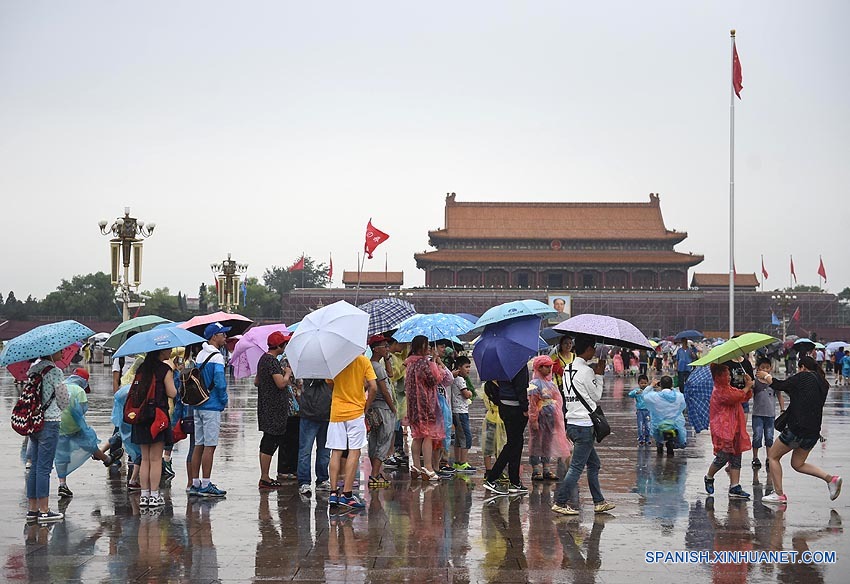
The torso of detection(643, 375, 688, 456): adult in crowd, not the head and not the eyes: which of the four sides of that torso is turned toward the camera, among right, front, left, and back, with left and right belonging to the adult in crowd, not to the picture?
back

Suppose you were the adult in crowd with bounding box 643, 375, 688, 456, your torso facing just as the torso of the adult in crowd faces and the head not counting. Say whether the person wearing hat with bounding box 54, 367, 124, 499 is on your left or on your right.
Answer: on your left

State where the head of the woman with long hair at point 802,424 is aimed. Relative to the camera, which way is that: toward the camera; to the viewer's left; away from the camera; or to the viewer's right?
to the viewer's left

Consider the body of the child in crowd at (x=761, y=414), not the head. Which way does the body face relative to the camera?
toward the camera

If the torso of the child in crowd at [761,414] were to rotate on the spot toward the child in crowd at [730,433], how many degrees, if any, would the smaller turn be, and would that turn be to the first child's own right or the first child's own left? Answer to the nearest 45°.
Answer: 0° — they already face them

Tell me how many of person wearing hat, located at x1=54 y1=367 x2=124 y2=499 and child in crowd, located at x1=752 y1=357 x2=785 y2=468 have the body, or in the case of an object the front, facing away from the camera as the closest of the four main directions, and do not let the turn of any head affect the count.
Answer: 0

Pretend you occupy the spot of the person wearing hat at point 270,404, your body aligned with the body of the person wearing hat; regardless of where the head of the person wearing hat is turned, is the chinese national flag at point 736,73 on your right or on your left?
on your left

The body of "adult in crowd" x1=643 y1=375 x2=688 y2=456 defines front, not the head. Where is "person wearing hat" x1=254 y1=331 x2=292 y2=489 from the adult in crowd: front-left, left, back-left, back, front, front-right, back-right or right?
back-left

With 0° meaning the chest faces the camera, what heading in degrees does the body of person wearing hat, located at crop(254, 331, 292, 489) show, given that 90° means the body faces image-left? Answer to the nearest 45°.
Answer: approximately 270°

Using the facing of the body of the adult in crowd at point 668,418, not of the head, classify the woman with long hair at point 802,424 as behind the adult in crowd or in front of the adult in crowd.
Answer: behind

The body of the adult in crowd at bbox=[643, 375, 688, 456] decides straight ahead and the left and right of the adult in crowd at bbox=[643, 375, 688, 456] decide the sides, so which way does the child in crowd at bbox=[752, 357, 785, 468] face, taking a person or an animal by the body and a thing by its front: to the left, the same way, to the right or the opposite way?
the opposite way
